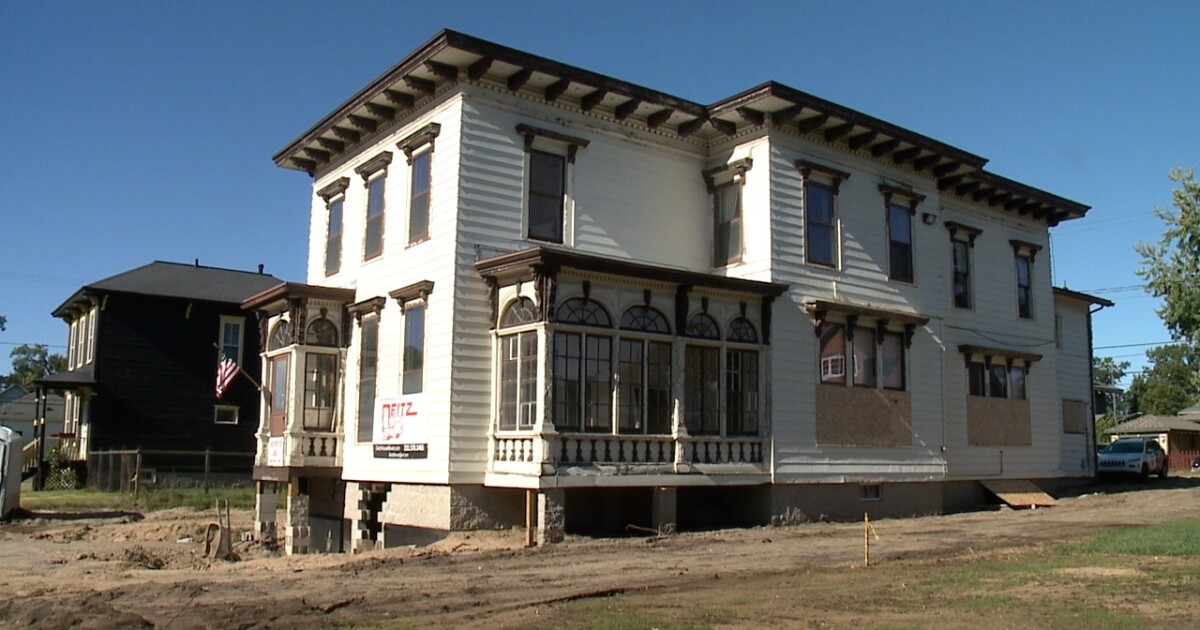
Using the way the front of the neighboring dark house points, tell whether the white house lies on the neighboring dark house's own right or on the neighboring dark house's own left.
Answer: on the neighboring dark house's own left

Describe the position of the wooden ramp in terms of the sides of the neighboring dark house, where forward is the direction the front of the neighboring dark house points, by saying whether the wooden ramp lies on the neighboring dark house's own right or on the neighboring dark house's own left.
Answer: on the neighboring dark house's own left

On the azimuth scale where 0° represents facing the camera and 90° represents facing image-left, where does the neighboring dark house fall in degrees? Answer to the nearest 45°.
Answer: approximately 90°

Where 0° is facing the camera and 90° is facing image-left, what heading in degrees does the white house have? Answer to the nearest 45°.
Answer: approximately 45°

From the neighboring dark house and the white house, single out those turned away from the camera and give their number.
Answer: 0
